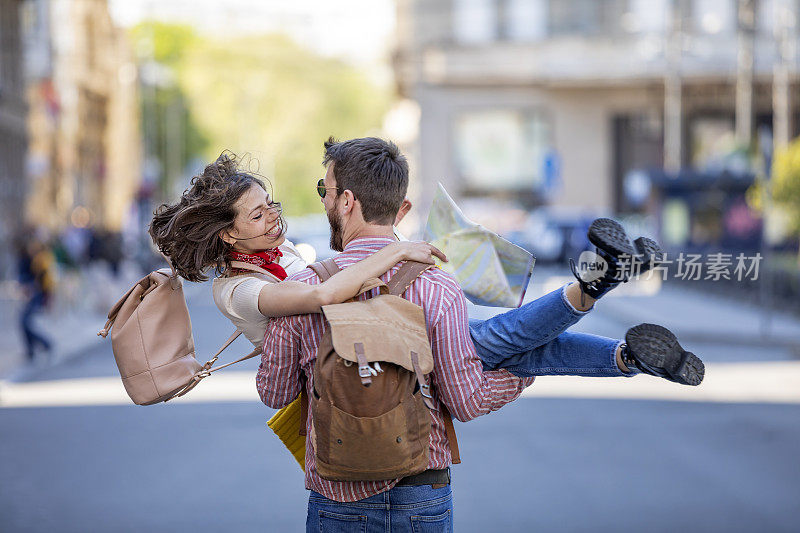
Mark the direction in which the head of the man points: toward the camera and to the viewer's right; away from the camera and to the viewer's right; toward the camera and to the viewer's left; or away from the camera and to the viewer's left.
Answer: away from the camera and to the viewer's left

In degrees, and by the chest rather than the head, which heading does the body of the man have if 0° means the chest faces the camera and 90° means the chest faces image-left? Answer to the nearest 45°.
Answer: approximately 180°

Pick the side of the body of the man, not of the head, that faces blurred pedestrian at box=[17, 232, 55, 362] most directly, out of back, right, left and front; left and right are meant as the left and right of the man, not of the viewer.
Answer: front
